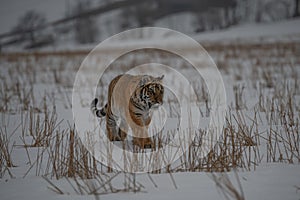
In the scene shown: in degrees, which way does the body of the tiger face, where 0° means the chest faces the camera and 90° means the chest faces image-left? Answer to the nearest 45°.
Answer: approximately 315°

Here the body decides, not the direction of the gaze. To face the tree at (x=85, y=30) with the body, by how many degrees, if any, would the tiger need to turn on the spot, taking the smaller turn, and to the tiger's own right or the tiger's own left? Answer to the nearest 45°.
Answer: approximately 135° to the tiger's own left

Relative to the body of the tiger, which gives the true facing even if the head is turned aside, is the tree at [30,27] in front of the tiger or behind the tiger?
behind
